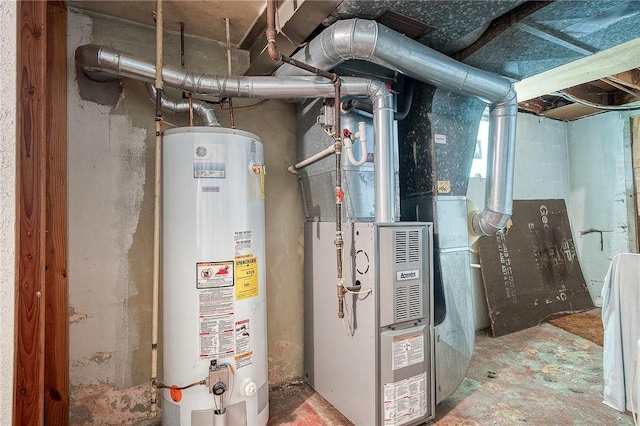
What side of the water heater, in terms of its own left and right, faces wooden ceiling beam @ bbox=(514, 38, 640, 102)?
left

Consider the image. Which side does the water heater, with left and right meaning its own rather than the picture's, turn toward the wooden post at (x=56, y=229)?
right

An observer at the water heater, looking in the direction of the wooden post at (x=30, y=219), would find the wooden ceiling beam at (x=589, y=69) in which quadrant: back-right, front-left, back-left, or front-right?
back-left

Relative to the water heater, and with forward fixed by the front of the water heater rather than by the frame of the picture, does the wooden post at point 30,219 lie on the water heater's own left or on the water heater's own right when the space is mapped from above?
on the water heater's own right

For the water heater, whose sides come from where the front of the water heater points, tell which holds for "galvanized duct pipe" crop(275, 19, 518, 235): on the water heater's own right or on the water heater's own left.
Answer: on the water heater's own left

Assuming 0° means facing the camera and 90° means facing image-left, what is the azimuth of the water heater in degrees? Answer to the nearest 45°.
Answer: approximately 0°

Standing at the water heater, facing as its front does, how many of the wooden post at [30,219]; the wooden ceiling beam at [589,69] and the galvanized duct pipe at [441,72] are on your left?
2
